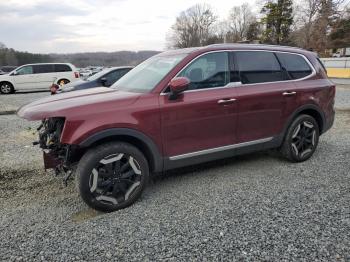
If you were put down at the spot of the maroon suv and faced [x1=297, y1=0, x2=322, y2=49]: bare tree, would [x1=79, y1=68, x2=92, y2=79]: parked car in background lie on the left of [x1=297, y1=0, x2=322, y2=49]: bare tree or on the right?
left

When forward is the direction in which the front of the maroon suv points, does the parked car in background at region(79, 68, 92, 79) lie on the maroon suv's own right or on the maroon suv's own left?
on the maroon suv's own right

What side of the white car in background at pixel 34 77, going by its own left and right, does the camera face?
left

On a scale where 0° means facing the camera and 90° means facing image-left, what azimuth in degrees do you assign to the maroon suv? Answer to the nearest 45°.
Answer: approximately 45°

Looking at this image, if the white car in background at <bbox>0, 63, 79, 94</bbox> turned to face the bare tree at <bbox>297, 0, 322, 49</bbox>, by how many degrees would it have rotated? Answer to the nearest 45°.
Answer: approximately 135° to its right
